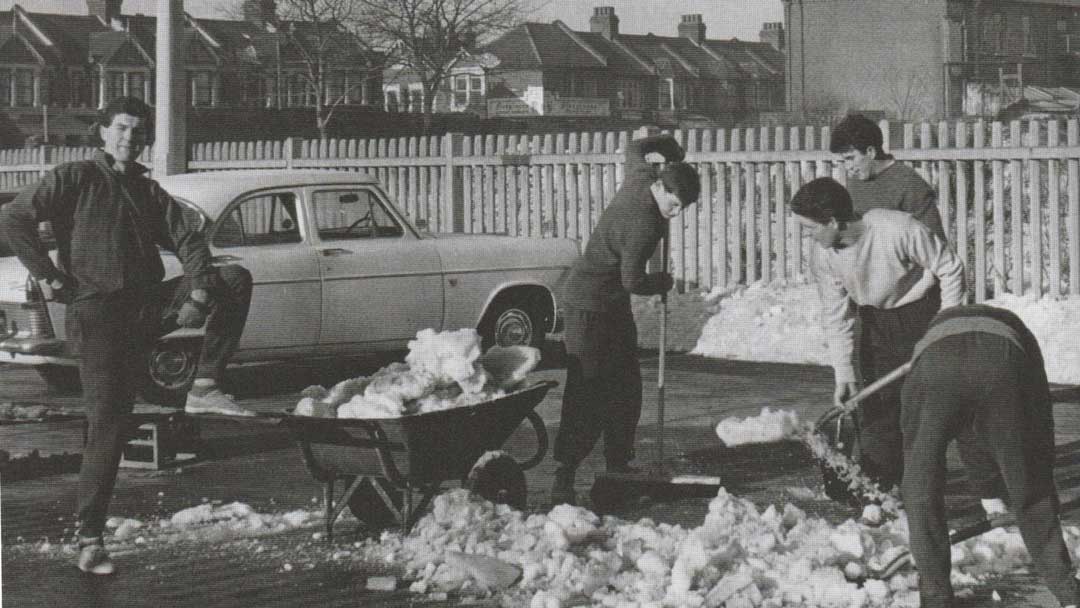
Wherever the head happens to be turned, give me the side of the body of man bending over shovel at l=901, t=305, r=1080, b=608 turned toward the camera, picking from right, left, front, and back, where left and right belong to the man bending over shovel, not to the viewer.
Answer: back

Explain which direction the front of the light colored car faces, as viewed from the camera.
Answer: facing away from the viewer and to the right of the viewer

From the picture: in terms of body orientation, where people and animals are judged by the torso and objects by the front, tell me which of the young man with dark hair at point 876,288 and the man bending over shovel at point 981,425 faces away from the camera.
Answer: the man bending over shovel

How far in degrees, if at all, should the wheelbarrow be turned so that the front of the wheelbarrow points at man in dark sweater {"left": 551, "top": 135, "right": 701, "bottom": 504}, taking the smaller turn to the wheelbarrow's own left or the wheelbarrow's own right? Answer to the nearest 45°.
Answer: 0° — it already faces them

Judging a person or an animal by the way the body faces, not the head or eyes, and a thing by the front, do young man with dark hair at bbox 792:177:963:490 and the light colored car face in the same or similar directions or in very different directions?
very different directions

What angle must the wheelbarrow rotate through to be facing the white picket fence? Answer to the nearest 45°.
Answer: approximately 45° to its left

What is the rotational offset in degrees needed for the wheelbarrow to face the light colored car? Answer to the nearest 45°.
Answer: approximately 45° to its left

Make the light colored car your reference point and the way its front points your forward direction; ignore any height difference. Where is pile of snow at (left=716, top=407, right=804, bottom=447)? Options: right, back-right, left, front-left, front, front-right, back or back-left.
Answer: right

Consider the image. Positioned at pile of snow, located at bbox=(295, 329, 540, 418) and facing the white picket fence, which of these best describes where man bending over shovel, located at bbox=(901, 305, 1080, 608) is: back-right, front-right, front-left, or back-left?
back-right

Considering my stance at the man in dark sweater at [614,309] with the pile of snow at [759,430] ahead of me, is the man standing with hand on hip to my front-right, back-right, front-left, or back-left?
back-left

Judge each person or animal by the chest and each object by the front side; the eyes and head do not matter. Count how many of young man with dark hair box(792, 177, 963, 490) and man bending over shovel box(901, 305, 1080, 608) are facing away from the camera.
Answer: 1

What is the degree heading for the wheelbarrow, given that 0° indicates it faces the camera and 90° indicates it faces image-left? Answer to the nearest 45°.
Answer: approximately 225°

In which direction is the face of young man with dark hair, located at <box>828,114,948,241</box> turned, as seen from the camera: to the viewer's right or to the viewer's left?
to the viewer's left

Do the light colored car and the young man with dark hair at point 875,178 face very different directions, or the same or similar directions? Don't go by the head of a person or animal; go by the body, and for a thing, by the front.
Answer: very different directions

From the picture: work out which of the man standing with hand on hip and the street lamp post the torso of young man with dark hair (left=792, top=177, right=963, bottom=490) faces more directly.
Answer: the man standing with hand on hip
